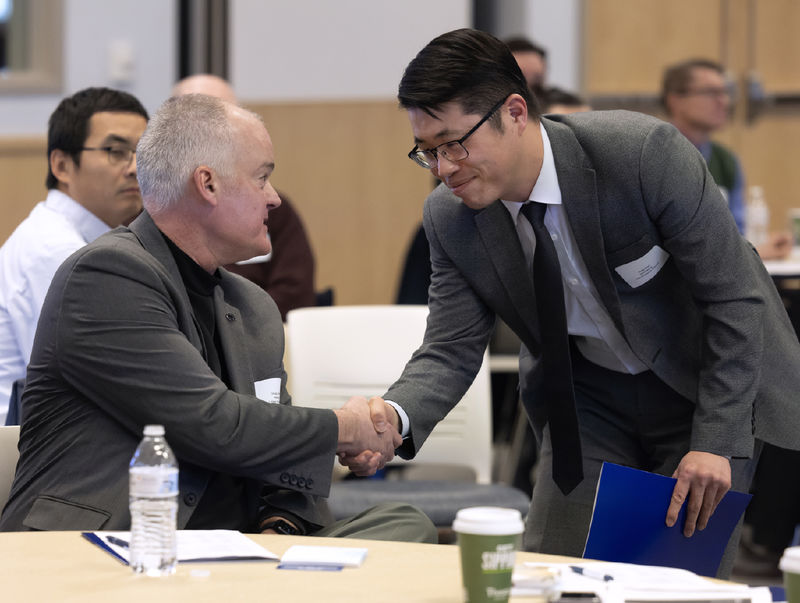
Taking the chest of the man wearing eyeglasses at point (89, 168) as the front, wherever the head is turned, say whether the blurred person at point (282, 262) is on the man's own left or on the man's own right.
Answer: on the man's own left

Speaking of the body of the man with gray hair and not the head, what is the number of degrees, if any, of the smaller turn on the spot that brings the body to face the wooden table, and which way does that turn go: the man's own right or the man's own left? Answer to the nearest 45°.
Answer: approximately 90° to the man's own right

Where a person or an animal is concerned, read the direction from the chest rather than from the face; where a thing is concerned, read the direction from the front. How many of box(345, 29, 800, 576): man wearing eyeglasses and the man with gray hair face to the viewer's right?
1

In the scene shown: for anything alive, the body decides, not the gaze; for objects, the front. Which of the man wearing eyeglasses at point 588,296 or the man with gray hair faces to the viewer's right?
the man with gray hair

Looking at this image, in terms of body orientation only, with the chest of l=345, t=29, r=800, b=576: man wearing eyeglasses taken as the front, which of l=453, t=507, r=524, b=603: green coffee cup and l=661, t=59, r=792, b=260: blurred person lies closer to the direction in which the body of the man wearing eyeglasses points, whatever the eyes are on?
the green coffee cup

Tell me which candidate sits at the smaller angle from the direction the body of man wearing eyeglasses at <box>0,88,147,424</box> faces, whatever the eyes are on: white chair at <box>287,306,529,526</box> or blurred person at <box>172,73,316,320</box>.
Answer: the white chair

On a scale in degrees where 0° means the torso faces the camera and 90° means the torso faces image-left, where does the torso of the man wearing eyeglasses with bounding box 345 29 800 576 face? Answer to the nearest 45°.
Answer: approximately 45°

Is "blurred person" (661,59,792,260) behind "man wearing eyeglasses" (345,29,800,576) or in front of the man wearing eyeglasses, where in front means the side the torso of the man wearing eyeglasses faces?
behind

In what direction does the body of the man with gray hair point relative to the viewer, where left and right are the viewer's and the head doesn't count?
facing to the right of the viewer
